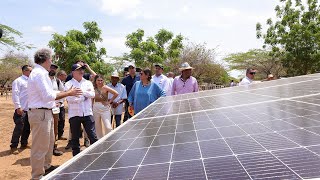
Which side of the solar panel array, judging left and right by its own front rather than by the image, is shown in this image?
front

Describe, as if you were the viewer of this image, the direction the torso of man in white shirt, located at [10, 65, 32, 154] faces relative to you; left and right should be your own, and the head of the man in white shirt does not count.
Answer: facing the viewer and to the right of the viewer

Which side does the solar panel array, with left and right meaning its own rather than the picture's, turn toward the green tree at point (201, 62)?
back

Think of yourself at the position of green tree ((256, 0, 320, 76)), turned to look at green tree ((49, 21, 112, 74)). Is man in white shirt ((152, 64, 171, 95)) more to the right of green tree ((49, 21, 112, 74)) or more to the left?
left

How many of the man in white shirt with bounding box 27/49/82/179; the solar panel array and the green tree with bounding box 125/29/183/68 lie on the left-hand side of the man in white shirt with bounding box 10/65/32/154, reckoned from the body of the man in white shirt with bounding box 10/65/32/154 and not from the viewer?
1

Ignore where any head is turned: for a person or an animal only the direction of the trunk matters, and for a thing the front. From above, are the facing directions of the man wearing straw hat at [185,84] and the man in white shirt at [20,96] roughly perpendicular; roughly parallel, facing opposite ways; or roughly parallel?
roughly perpendicular

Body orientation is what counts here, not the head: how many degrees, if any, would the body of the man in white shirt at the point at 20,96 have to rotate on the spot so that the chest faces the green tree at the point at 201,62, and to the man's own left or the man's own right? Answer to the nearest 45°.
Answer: approximately 90° to the man's own left

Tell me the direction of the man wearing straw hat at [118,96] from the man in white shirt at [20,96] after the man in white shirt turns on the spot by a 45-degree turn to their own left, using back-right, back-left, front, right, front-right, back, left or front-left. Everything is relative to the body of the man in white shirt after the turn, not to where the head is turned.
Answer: front

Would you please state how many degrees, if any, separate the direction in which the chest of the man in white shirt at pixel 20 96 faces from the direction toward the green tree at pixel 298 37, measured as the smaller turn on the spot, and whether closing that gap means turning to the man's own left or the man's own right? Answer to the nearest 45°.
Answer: approximately 90° to the man's own left

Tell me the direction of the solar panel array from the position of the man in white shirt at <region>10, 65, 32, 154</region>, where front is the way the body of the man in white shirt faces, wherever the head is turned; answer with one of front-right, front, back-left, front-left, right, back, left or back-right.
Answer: front-right

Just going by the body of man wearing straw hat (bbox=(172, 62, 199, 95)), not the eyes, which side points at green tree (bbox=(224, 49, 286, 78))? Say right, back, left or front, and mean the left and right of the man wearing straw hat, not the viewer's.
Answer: back

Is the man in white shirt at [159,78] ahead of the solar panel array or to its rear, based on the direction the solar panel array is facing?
to the rear

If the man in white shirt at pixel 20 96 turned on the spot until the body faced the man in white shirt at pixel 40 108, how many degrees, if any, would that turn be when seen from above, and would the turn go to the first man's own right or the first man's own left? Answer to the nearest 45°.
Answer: approximately 45° to the first man's own right

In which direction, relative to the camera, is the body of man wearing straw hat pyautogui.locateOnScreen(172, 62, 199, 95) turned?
toward the camera

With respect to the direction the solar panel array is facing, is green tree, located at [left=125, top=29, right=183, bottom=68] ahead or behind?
behind

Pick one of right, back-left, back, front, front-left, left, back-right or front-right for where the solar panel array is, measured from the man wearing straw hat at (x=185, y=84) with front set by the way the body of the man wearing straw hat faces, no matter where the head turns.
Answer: front
